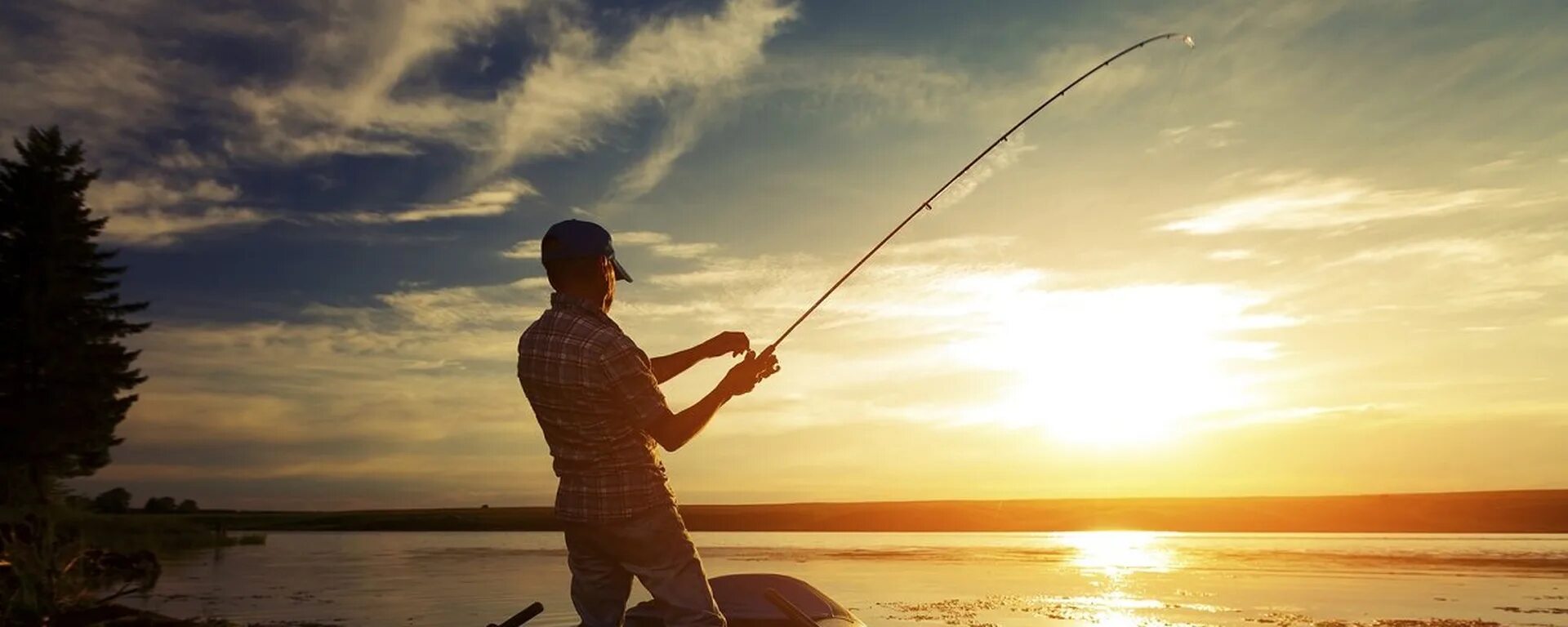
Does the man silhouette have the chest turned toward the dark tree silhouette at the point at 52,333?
no

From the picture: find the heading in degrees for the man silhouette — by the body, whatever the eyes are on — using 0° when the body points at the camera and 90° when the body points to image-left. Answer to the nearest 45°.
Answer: approximately 225°
